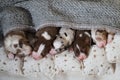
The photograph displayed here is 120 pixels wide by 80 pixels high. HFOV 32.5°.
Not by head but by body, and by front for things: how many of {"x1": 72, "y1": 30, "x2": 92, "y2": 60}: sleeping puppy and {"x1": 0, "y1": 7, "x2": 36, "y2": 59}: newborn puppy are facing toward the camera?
2

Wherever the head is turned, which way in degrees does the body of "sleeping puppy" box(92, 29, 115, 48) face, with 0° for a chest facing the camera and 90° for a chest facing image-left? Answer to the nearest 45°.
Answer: approximately 0°
